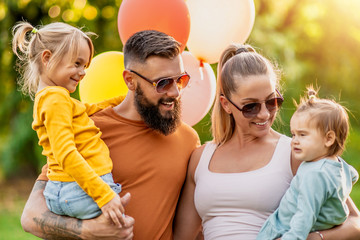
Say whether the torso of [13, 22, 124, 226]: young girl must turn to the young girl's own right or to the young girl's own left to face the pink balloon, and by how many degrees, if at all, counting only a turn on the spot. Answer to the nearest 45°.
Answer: approximately 45° to the young girl's own left

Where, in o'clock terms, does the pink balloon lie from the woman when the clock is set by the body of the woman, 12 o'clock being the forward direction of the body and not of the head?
The pink balloon is roughly at 5 o'clock from the woman.

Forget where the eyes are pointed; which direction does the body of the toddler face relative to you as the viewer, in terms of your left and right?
facing to the left of the viewer

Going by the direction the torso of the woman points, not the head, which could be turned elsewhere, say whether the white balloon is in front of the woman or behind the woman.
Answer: behind

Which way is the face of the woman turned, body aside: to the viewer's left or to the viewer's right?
to the viewer's right

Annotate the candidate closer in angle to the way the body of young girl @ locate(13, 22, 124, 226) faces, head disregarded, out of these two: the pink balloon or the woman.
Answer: the woman

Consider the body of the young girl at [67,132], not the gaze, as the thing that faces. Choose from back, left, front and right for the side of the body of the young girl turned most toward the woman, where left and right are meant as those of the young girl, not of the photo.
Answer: front

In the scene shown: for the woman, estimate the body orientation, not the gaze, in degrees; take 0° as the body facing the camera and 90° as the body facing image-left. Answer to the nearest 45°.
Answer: approximately 0°

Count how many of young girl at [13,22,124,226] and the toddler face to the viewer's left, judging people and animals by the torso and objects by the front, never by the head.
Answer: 1

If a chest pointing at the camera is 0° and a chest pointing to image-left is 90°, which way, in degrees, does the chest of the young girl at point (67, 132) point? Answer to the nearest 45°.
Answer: approximately 270°

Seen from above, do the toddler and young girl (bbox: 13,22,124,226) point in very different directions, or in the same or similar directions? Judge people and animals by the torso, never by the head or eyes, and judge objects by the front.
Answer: very different directions

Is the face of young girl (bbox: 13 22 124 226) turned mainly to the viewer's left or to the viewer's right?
to the viewer's right

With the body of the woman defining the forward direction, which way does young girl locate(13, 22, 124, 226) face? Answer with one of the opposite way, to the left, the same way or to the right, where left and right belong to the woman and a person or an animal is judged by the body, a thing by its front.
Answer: to the left

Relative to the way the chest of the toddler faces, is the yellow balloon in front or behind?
in front
